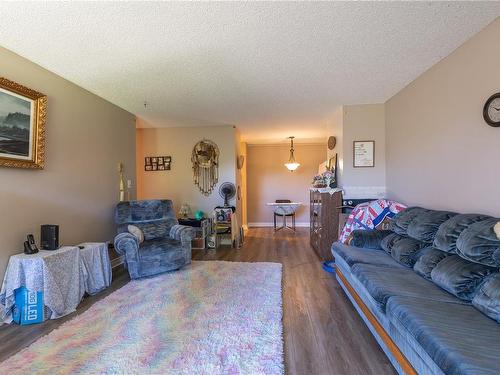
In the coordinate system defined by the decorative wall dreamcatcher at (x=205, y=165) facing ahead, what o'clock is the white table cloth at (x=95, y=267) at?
The white table cloth is roughly at 1 o'clock from the decorative wall dreamcatcher.

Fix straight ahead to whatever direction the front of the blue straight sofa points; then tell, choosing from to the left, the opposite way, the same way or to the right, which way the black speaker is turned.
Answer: the opposite way

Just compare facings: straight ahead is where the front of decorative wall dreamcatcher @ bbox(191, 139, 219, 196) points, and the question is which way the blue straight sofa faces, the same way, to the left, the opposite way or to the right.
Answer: to the right

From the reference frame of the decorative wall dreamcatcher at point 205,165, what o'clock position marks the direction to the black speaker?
The black speaker is roughly at 1 o'clock from the decorative wall dreamcatcher.

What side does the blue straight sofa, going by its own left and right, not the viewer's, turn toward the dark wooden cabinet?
right

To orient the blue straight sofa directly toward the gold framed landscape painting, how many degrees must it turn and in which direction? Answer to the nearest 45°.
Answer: approximately 45° to its right
